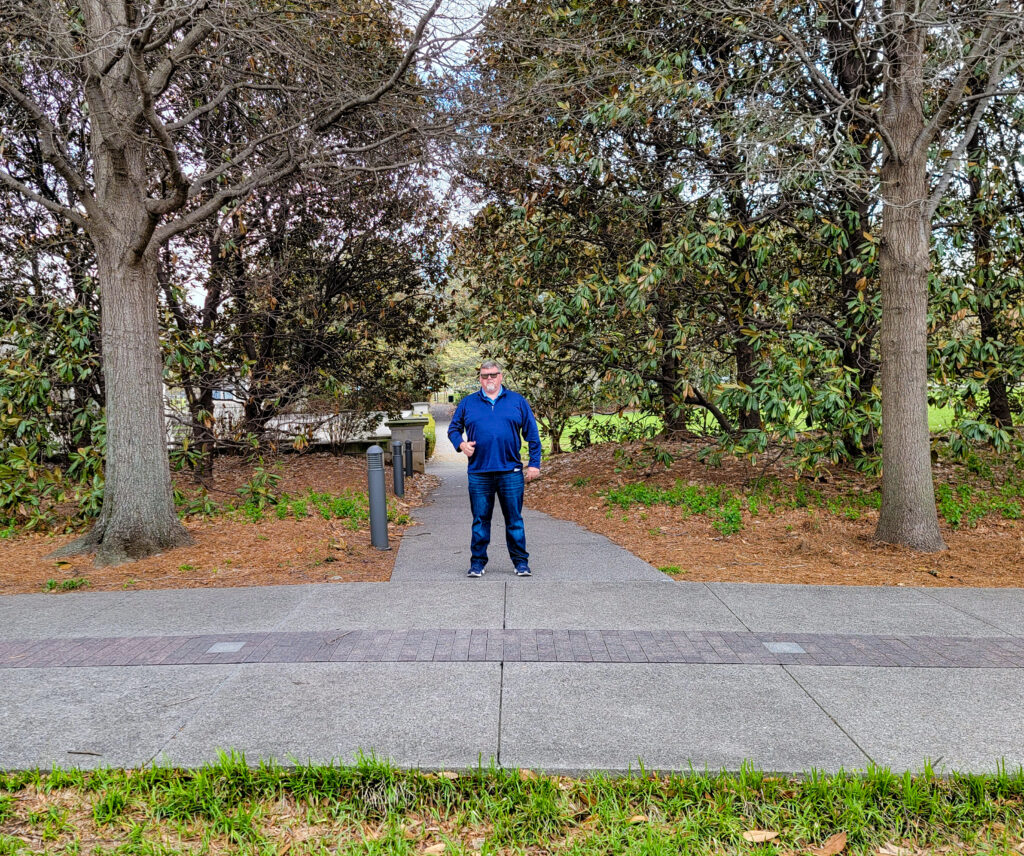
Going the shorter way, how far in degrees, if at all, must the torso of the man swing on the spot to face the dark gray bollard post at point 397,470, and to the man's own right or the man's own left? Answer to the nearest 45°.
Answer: approximately 180°

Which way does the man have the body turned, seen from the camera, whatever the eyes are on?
toward the camera

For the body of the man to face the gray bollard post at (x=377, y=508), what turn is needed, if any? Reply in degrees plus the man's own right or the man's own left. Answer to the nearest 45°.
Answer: approximately 135° to the man's own right

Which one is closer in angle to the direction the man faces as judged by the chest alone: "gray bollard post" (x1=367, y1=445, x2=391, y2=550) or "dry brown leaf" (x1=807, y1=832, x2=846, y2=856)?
the dry brown leaf

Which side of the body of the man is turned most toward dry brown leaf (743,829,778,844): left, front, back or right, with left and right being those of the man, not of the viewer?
front

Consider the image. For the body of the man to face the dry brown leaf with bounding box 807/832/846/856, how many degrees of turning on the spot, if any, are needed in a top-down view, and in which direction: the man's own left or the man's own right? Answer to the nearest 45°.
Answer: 0° — they already face it

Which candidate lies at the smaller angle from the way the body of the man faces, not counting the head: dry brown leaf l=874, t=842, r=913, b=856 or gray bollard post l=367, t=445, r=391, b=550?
the dry brown leaf

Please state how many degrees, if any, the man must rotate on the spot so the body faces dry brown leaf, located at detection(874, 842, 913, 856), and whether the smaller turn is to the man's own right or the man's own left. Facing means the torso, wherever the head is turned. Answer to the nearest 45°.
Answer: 0° — they already face it

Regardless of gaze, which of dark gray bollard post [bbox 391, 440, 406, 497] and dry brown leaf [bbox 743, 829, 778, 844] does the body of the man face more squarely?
the dry brown leaf
